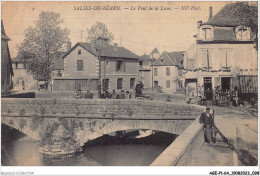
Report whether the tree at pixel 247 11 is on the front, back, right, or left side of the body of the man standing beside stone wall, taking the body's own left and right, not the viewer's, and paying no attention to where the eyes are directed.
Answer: back

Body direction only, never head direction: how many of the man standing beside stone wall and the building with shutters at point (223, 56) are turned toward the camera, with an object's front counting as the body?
2

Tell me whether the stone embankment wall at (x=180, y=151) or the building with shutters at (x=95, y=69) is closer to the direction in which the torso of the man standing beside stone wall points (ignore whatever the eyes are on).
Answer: the stone embankment wall

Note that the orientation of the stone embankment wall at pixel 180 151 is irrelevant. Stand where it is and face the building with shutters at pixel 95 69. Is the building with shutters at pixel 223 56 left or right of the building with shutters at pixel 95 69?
right

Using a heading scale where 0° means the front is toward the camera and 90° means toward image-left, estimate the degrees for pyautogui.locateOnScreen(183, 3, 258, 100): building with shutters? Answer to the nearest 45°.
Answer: approximately 0°

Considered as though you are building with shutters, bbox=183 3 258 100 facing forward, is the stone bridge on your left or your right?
on your right

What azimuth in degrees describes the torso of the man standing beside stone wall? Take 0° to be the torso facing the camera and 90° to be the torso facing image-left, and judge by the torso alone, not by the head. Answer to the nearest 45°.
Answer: approximately 0°
